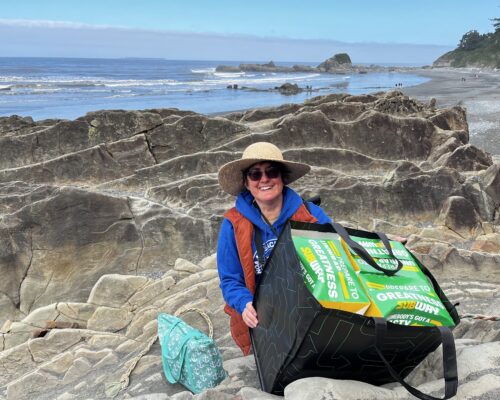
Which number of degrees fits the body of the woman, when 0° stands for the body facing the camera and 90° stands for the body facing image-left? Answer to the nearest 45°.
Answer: approximately 0°
